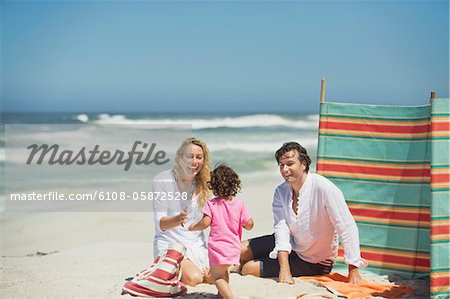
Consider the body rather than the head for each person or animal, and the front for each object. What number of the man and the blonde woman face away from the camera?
0

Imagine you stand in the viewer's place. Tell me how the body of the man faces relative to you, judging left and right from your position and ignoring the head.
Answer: facing the viewer and to the left of the viewer

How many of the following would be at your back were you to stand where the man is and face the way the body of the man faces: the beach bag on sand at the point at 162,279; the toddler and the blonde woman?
0

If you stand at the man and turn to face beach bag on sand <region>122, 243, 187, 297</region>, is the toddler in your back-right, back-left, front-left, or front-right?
front-left

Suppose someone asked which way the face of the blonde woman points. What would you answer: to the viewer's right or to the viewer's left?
to the viewer's right

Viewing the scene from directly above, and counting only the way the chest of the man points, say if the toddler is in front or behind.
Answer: in front

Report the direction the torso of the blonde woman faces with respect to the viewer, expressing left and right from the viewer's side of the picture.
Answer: facing the viewer and to the right of the viewer

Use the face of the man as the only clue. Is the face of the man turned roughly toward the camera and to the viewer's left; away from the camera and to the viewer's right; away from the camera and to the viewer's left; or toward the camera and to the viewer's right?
toward the camera and to the viewer's left

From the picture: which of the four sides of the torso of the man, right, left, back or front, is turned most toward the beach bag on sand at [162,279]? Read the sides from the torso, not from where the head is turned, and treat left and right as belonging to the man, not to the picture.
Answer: front

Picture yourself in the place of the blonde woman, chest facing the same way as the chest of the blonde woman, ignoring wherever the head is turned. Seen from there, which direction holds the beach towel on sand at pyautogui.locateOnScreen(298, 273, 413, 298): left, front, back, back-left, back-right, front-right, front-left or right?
front-left

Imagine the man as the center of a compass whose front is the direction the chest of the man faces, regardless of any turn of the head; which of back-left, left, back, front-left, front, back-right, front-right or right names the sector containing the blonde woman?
front-right
